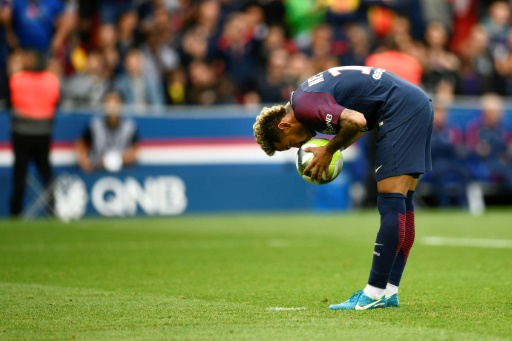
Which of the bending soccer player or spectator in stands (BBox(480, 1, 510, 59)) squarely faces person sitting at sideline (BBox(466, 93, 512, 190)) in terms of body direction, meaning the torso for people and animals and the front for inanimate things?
spectator in stands (BBox(480, 1, 510, 59))

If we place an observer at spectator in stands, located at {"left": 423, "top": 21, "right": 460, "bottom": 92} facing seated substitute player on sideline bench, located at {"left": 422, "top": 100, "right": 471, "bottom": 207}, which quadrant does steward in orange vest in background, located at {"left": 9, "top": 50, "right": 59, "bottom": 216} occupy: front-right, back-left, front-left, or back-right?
front-right

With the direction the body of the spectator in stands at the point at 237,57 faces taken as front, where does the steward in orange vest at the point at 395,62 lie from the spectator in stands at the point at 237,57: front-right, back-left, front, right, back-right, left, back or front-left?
front-left

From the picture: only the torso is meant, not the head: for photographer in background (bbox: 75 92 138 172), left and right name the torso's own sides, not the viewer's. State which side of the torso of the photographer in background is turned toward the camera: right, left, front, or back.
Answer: front

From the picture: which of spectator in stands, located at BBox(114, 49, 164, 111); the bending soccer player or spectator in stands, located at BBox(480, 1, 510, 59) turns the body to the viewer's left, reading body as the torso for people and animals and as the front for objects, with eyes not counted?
the bending soccer player

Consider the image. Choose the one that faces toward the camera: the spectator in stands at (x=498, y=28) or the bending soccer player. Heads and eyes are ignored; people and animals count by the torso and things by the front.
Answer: the spectator in stands

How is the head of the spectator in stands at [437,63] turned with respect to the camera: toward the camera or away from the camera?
toward the camera

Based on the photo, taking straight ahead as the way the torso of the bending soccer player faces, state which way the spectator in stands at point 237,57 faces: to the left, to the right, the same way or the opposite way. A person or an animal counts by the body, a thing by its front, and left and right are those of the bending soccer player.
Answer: to the left

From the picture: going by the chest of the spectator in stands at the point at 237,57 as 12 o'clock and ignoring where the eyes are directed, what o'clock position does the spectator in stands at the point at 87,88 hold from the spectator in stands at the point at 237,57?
the spectator in stands at the point at 87,88 is roughly at 2 o'clock from the spectator in stands at the point at 237,57.

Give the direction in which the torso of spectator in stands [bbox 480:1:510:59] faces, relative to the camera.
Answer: toward the camera

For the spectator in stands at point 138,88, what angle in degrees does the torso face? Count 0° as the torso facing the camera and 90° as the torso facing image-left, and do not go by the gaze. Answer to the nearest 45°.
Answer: approximately 0°

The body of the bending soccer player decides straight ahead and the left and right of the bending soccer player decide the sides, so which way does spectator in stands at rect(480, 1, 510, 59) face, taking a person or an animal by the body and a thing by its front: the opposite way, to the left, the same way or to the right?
to the left

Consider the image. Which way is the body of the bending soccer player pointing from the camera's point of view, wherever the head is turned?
to the viewer's left

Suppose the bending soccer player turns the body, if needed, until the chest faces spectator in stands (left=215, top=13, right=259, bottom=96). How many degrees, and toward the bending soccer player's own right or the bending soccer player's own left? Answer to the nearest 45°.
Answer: approximately 90° to the bending soccer player's own right
